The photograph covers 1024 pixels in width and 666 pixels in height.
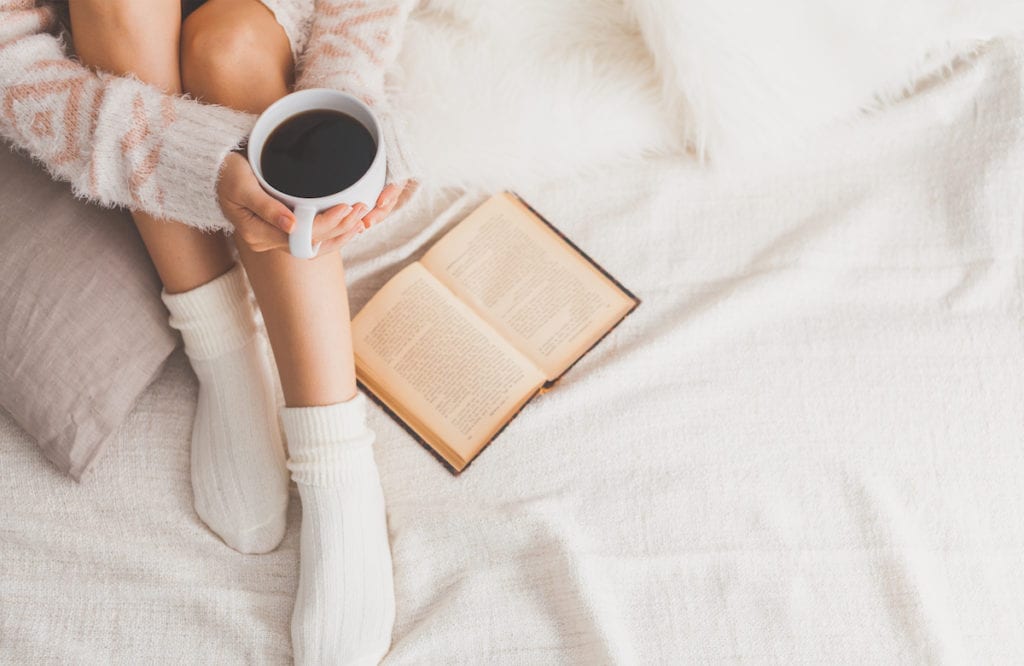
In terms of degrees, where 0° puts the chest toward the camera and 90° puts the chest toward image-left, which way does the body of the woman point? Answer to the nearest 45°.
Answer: approximately 0°
